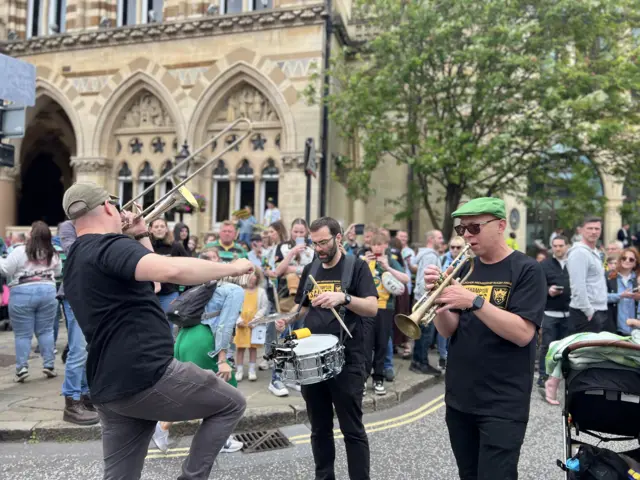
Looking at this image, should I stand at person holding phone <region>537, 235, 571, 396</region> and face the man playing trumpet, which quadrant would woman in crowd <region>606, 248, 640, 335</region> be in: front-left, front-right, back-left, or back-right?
back-left

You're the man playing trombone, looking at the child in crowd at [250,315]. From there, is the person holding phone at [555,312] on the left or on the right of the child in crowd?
right

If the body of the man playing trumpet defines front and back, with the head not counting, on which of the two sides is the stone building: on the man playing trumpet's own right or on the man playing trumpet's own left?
on the man playing trumpet's own right

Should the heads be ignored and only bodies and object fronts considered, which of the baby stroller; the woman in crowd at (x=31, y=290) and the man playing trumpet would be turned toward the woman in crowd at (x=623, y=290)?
the baby stroller

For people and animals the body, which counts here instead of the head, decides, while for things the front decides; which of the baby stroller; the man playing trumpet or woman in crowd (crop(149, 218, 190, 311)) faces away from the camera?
the baby stroller

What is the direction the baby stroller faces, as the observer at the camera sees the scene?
facing away from the viewer

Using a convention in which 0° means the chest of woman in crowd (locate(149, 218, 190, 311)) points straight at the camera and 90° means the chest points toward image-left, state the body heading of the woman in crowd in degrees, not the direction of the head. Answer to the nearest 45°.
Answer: approximately 0°

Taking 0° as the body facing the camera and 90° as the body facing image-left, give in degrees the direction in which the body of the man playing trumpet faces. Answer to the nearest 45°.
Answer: approximately 45°

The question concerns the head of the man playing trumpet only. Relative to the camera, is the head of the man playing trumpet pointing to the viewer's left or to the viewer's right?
to the viewer's left
